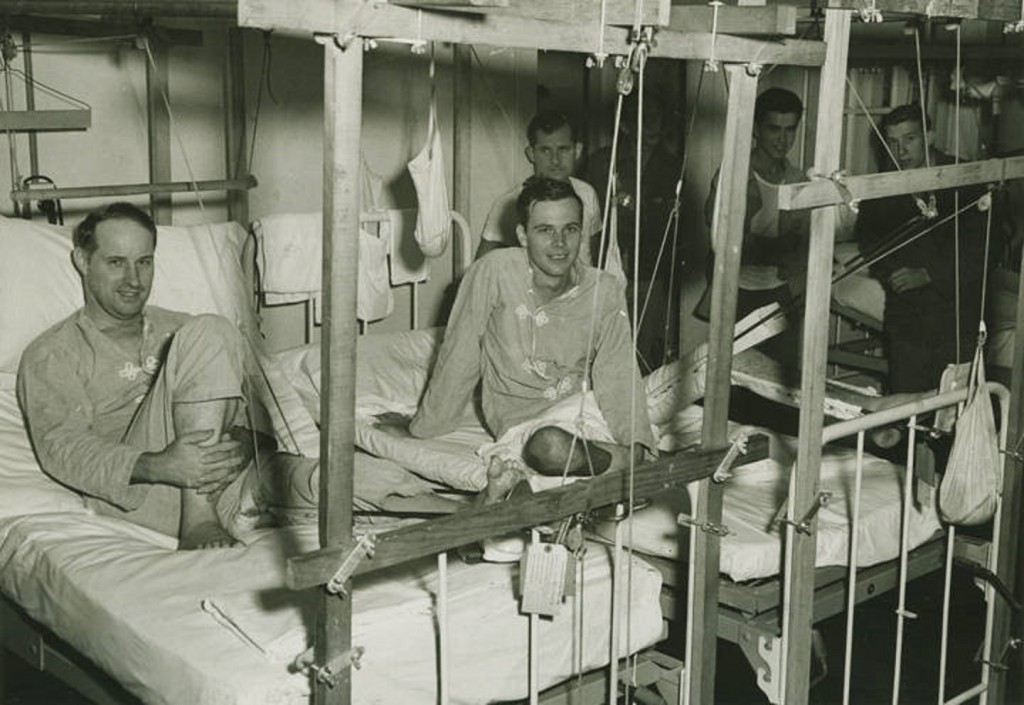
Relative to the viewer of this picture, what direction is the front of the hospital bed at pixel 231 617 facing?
facing the viewer and to the right of the viewer

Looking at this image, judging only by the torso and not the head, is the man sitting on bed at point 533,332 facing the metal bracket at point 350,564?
yes

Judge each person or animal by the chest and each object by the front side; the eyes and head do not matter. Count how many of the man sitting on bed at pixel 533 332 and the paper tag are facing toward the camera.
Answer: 2

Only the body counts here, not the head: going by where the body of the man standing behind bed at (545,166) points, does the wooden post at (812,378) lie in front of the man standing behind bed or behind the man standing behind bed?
in front

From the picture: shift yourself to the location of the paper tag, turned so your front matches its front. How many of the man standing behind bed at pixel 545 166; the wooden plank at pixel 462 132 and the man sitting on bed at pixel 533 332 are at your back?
3

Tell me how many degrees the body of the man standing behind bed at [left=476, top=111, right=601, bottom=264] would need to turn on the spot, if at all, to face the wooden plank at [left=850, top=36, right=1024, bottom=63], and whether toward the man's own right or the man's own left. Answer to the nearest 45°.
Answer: approximately 135° to the man's own left

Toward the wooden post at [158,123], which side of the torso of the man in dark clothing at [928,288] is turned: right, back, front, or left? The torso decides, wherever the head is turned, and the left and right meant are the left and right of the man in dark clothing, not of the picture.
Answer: front

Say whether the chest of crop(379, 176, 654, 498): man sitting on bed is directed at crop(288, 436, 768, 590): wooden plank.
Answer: yes

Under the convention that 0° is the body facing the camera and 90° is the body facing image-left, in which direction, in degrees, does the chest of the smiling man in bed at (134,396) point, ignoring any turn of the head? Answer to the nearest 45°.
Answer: approximately 315°
